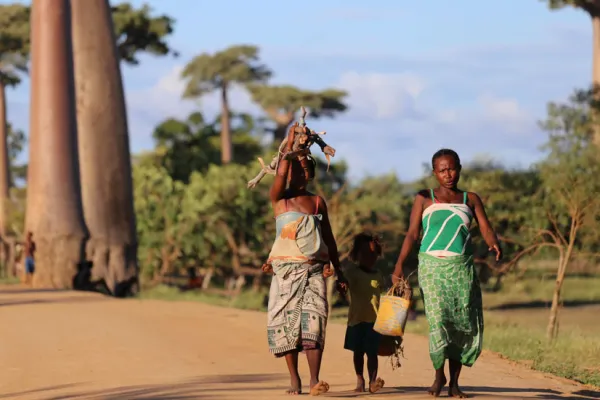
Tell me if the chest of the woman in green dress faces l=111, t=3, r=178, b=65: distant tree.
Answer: no

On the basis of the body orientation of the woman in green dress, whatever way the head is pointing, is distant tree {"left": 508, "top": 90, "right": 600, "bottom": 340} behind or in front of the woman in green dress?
behind

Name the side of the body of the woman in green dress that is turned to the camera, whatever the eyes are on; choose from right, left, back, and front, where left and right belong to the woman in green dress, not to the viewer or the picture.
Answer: front

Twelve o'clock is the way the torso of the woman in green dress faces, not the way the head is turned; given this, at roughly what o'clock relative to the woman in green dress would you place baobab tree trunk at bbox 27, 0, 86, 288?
The baobab tree trunk is roughly at 5 o'clock from the woman in green dress.

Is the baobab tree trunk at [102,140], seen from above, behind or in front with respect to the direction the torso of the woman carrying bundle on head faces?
behind

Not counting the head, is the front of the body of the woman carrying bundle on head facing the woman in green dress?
no

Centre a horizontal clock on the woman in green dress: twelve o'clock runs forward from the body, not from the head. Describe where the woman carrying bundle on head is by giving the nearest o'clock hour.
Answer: The woman carrying bundle on head is roughly at 3 o'clock from the woman in green dress.

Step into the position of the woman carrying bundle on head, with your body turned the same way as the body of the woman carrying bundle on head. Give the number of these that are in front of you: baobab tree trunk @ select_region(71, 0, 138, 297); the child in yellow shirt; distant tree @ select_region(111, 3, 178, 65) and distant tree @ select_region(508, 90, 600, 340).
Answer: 0

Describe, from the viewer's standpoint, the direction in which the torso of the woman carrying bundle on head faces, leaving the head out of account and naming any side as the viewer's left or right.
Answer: facing the viewer

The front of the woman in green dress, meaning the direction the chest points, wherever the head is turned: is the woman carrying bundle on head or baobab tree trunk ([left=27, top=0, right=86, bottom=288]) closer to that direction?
the woman carrying bundle on head

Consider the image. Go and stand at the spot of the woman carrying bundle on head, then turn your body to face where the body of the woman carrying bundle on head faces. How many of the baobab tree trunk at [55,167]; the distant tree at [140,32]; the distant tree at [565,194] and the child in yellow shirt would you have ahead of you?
0

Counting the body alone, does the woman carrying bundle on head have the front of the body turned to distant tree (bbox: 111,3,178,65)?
no

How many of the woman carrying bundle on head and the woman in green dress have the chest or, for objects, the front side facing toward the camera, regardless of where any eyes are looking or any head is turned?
2

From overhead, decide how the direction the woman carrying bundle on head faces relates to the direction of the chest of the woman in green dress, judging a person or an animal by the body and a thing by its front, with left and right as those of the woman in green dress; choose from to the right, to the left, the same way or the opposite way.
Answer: the same way
